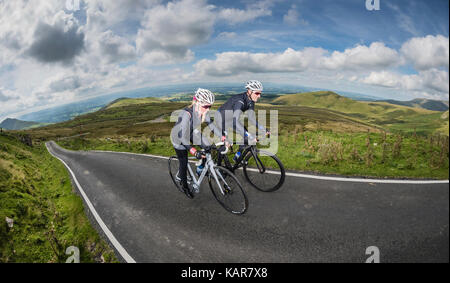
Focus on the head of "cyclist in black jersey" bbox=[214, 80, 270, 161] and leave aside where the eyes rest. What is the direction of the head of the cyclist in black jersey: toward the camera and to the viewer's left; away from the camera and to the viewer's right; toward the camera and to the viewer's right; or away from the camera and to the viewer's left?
toward the camera and to the viewer's right

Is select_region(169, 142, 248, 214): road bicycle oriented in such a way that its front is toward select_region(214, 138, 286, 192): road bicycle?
no

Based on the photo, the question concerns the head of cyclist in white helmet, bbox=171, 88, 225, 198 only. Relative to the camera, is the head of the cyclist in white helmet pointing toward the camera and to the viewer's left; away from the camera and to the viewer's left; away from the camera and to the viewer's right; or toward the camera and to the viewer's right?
toward the camera and to the viewer's right

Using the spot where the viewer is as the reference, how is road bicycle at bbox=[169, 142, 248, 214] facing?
facing the viewer and to the right of the viewer

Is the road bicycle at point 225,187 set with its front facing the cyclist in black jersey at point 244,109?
no

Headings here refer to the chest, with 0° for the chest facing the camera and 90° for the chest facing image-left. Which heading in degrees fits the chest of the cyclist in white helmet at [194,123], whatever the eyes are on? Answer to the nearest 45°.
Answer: approximately 315°
